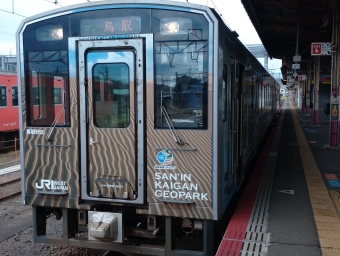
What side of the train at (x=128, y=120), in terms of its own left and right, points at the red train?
right

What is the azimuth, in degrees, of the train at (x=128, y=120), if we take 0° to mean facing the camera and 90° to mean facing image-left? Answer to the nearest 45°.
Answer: approximately 45°

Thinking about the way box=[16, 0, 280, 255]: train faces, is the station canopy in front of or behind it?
behind
